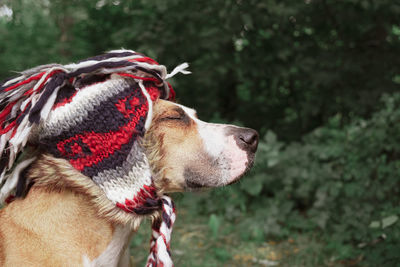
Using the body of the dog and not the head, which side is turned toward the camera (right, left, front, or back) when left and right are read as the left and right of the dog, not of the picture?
right
